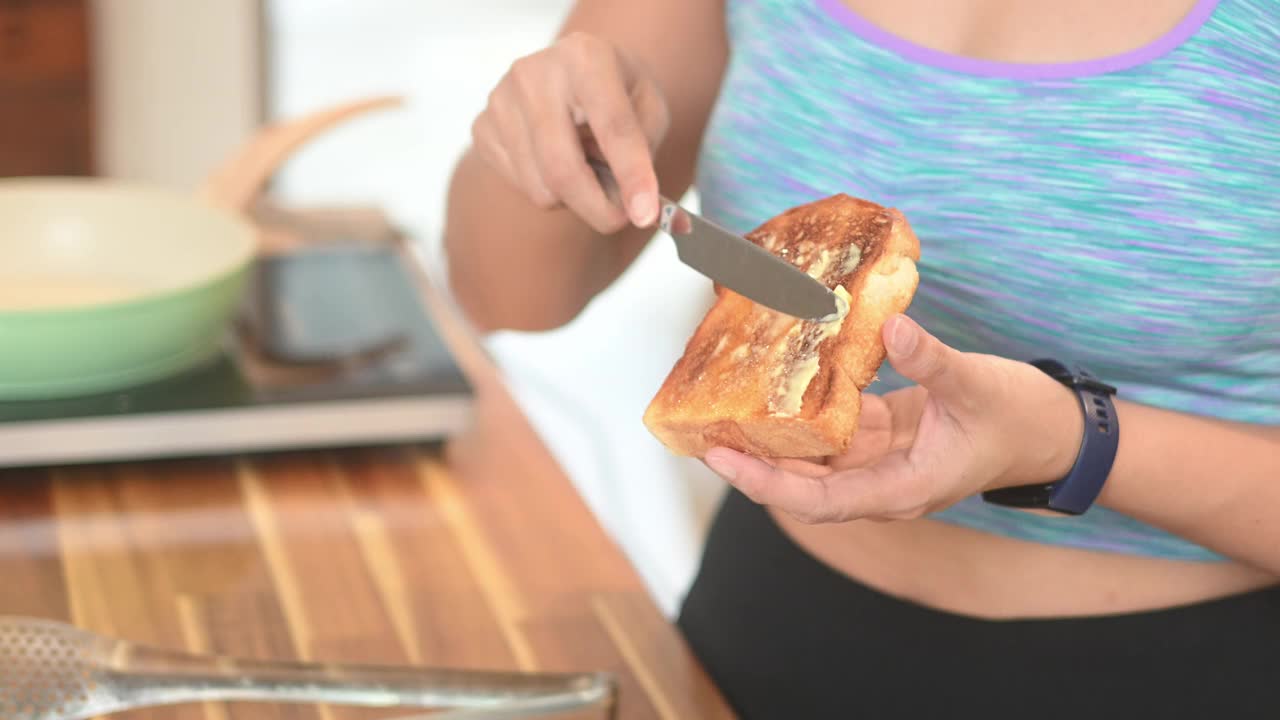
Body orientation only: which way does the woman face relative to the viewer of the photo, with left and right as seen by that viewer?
facing the viewer

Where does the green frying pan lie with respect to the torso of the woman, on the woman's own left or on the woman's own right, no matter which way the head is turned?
on the woman's own right

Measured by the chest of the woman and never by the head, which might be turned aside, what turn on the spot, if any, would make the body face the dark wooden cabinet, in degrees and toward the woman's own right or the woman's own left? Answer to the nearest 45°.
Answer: approximately 135° to the woman's own right

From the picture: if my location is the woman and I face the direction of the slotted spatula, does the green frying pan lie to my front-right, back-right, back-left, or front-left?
front-right

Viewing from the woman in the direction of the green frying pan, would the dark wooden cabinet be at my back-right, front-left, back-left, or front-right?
front-right
